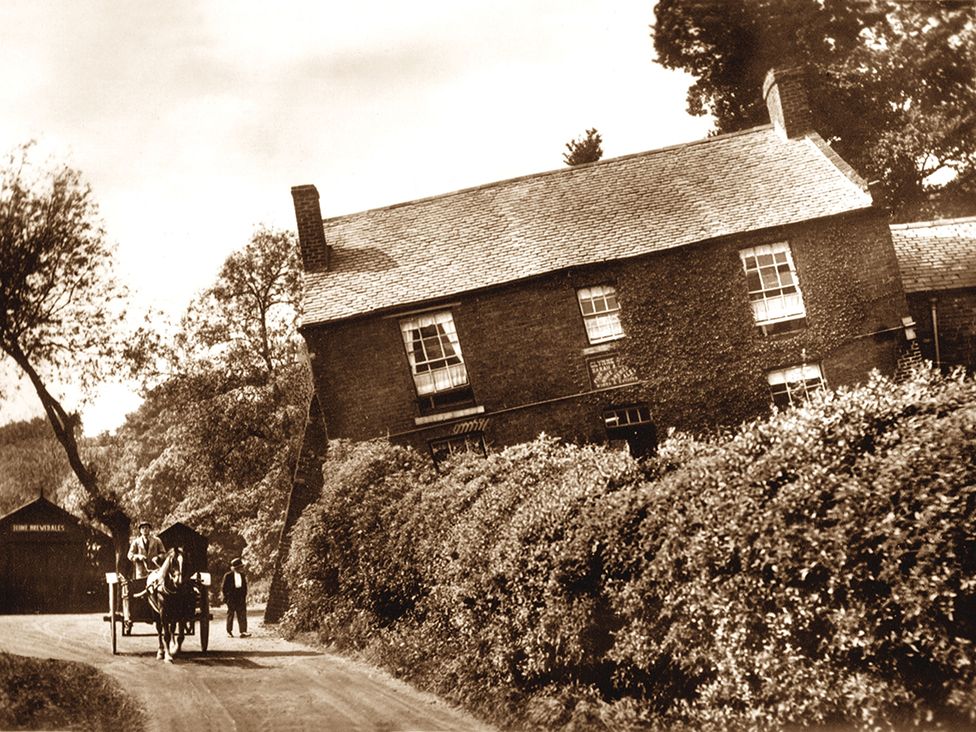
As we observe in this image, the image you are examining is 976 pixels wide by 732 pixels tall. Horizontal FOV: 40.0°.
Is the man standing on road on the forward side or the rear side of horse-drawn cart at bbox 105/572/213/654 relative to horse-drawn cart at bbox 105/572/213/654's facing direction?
on the rear side

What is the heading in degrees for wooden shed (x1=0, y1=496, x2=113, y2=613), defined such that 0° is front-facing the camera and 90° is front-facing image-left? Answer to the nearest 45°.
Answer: approximately 0°

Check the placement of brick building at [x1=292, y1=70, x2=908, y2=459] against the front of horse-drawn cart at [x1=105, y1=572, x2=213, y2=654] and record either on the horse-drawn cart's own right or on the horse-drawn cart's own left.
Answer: on the horse-drawn cart's own left

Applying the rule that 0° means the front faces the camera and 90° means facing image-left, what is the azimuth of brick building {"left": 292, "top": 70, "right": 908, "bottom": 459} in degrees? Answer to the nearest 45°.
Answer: approximately 0°

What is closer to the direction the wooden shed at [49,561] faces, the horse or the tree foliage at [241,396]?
the horse
